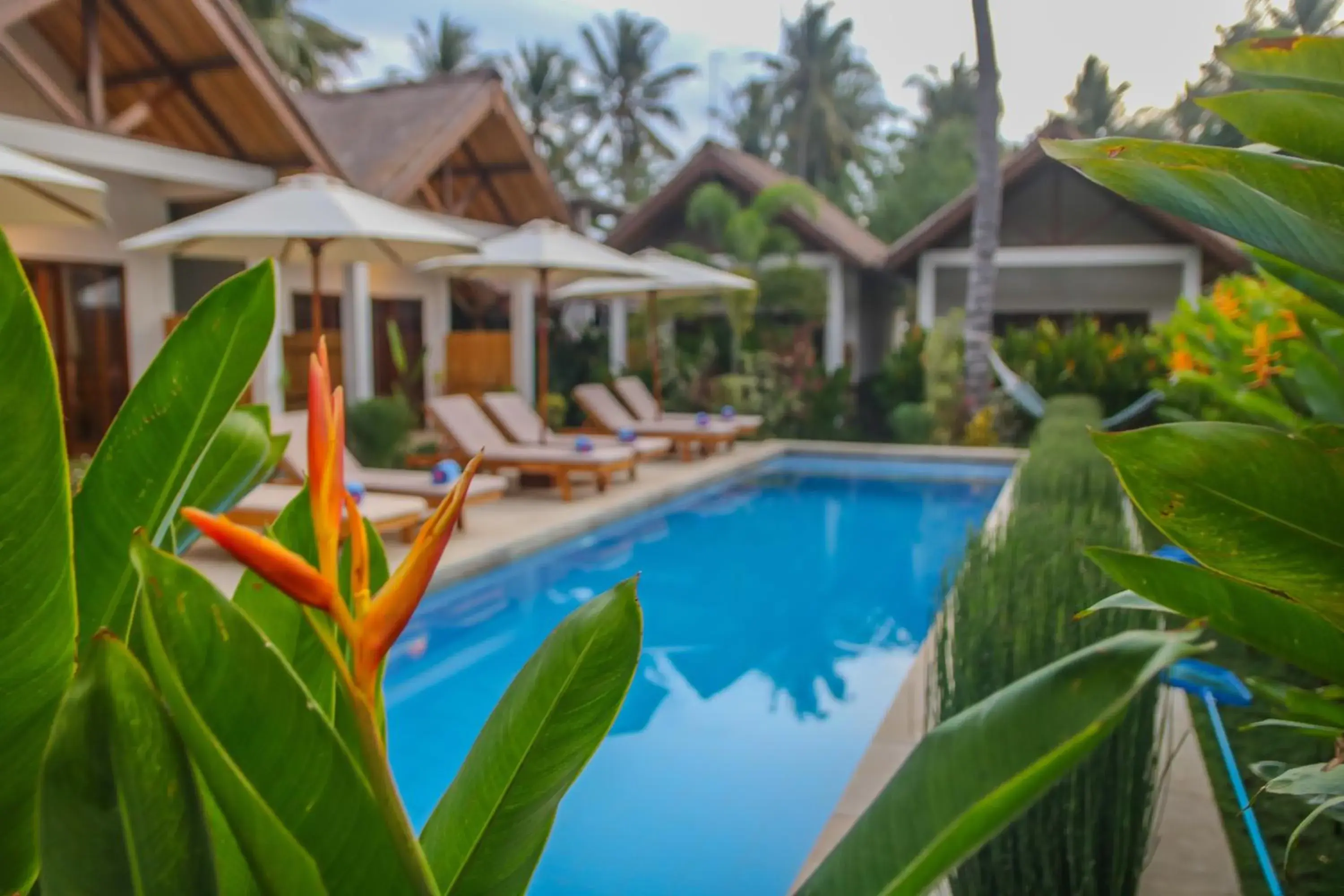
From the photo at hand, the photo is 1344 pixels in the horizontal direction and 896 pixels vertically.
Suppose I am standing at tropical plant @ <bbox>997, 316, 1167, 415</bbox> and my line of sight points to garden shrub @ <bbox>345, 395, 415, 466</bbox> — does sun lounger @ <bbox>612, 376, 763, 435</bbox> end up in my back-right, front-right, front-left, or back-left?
front-right

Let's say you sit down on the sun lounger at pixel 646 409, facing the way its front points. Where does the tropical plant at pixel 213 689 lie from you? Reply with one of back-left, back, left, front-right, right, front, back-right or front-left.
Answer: right

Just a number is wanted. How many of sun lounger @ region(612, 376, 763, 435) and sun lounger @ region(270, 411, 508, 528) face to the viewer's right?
2

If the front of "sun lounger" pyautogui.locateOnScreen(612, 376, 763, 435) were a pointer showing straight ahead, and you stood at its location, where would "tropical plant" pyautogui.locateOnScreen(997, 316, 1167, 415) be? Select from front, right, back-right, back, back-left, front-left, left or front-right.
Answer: front

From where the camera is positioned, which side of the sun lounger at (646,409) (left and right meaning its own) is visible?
right

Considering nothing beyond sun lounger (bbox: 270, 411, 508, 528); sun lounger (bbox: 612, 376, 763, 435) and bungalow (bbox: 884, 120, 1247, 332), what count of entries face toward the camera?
1

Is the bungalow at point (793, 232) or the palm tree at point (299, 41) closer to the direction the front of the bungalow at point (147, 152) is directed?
the bungalow

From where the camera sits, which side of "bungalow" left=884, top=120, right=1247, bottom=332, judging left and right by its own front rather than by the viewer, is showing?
front

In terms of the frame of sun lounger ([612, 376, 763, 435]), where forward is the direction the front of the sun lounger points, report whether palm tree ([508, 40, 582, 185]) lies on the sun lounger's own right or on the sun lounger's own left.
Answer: on the sun lounger's own left

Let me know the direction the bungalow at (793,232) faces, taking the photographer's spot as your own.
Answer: facing the viewer and to the left of the viewer

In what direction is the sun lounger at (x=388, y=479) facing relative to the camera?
to the viewer's right

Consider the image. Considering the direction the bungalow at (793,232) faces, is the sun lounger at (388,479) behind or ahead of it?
ahead

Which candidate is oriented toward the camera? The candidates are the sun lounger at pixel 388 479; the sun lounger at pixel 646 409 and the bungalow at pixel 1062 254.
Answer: the bungalow

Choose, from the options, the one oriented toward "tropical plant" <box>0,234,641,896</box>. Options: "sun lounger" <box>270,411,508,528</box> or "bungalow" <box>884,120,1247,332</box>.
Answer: the bungalow

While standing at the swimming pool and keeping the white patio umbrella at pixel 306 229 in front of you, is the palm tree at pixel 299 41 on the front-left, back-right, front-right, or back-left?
front-right

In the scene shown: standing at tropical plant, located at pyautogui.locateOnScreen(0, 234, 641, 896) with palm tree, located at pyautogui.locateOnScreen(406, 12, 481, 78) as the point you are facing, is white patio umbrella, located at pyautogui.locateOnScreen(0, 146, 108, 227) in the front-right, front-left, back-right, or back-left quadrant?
front-left

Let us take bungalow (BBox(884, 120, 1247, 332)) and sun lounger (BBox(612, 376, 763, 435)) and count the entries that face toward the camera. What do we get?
1

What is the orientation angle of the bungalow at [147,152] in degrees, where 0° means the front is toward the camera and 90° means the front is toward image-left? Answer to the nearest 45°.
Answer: approximately 315°
